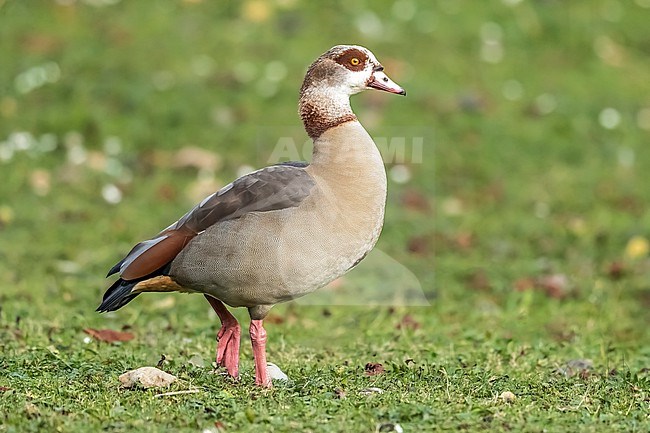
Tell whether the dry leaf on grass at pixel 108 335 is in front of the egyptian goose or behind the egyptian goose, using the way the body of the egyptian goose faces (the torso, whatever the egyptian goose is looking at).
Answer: behind

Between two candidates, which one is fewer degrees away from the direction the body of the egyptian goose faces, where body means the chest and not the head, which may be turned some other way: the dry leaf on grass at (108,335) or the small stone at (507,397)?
the small stone

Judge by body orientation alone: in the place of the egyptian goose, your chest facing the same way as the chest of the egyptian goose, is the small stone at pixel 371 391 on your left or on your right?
on your right

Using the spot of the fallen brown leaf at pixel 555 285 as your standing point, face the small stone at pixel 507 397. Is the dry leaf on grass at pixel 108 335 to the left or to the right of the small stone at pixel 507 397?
right

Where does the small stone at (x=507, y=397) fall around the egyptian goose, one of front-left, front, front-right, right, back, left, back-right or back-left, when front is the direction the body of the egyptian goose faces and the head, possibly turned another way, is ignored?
front-right

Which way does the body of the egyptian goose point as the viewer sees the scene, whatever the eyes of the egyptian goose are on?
to the viewer's right

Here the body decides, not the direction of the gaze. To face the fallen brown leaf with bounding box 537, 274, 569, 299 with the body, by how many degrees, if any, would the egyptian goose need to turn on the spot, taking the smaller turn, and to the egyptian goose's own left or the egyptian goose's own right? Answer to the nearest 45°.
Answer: approximately 45° to the egyptian goose's own left
